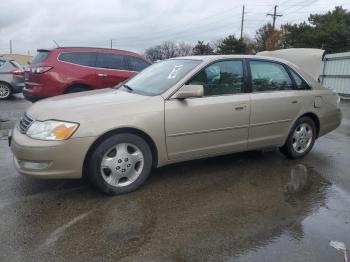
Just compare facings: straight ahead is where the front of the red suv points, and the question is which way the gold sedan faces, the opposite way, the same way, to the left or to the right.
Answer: the opposite way

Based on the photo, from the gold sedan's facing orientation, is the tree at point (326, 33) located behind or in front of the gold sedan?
behind

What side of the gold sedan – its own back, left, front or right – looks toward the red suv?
right

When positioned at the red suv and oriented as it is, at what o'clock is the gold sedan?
The gold sedan is roughly at 4 o'clock from the red suv.

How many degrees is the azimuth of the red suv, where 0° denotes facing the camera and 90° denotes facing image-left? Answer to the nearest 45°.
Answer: approximately 225°

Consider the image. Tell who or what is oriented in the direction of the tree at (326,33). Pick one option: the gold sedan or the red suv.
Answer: the red suv

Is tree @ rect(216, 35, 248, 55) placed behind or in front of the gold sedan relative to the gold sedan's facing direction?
behind

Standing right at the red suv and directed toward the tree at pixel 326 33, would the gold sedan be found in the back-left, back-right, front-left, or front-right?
back-right

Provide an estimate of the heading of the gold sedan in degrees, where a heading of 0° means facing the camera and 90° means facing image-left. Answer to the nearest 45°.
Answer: approximately 45°

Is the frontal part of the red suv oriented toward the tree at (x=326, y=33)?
yes
